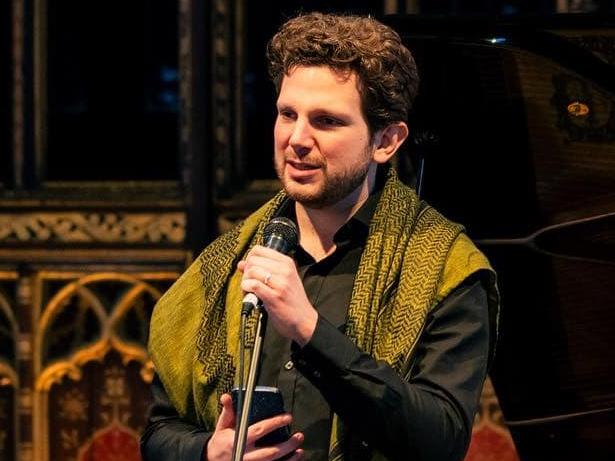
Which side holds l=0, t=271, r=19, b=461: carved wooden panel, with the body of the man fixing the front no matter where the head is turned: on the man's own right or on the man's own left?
on the man's own right

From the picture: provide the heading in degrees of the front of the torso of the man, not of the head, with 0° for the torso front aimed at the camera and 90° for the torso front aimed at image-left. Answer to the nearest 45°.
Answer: approximately 45°

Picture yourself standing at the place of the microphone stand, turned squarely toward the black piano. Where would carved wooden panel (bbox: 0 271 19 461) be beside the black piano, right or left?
left

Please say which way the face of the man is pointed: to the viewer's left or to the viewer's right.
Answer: to the viewer's left

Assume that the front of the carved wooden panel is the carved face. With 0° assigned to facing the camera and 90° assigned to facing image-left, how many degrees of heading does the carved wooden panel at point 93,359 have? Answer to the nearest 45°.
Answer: approximately 0°

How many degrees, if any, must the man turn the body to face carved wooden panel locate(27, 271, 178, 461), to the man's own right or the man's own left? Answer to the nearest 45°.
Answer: approximately 135° to the man's own right

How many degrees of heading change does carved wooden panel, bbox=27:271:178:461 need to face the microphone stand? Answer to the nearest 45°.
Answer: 0° — it already faces it
